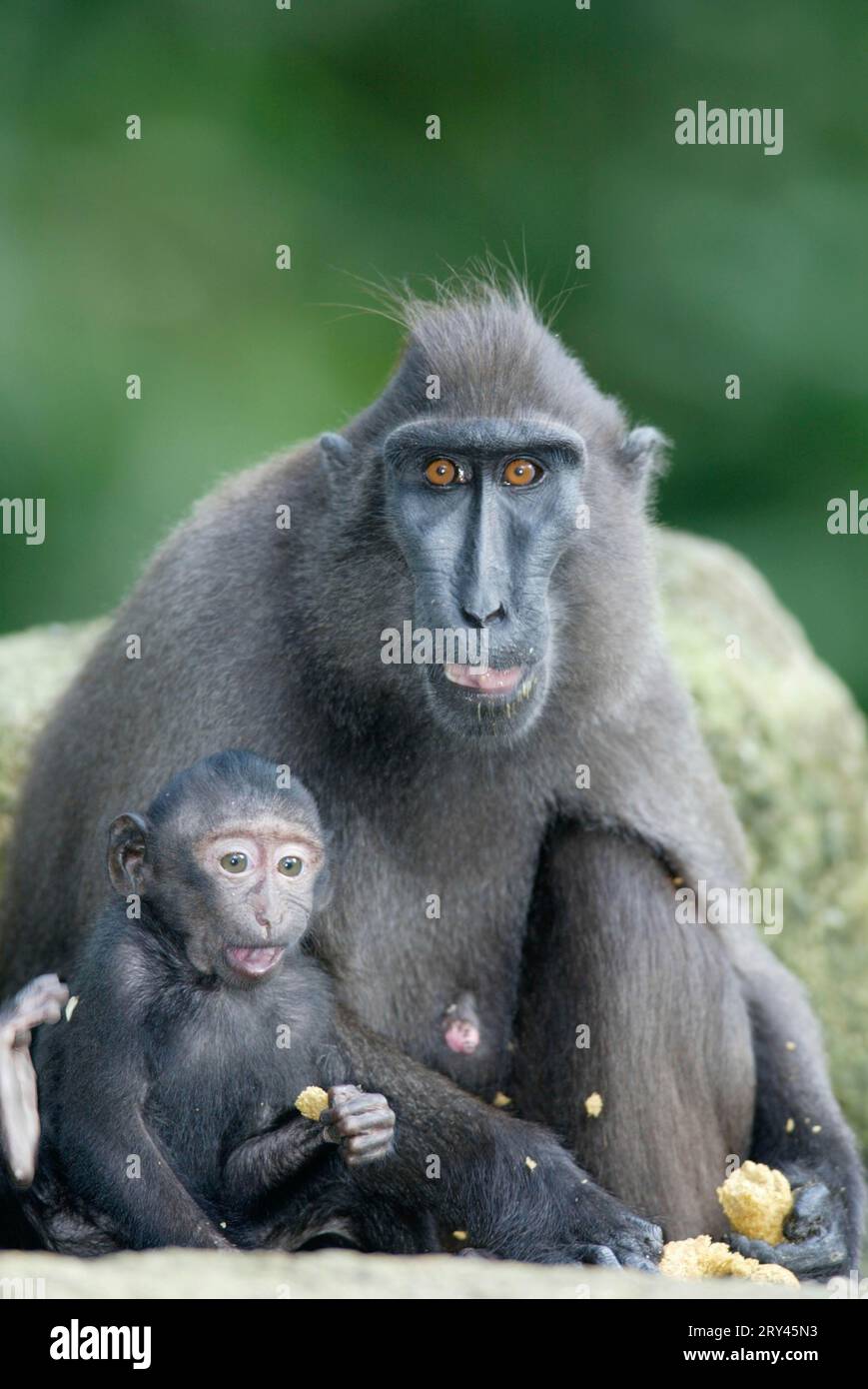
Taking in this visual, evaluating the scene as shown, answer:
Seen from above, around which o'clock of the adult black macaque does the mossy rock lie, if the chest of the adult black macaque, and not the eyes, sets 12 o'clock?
The mossy rock is roughly at 7 o'clock from the adult black macaque.

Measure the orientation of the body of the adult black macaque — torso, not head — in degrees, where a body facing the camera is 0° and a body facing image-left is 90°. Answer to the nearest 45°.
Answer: approximately 0°
